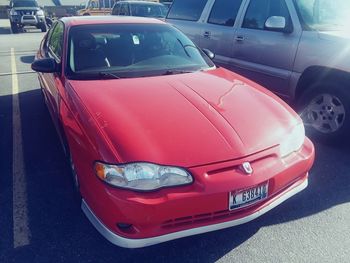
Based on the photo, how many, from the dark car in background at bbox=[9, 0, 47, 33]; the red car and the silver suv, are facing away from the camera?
0

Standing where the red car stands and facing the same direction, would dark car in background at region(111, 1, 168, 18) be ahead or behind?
behind

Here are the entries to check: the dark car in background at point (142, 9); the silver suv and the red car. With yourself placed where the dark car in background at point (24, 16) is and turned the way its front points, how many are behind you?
0

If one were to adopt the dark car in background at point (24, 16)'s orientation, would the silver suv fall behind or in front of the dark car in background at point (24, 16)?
in front

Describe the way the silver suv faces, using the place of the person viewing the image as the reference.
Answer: facing the viewer and to the right of the viewer

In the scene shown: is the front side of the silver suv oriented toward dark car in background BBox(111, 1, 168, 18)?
no

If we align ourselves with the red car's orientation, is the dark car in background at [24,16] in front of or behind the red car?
behind

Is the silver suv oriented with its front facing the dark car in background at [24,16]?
no

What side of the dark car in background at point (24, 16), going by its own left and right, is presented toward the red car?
front

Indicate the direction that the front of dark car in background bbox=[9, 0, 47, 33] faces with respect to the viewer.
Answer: facing the viewer

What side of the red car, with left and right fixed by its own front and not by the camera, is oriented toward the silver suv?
left

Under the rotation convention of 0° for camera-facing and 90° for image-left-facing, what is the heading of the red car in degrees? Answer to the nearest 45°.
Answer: approximately 315°
